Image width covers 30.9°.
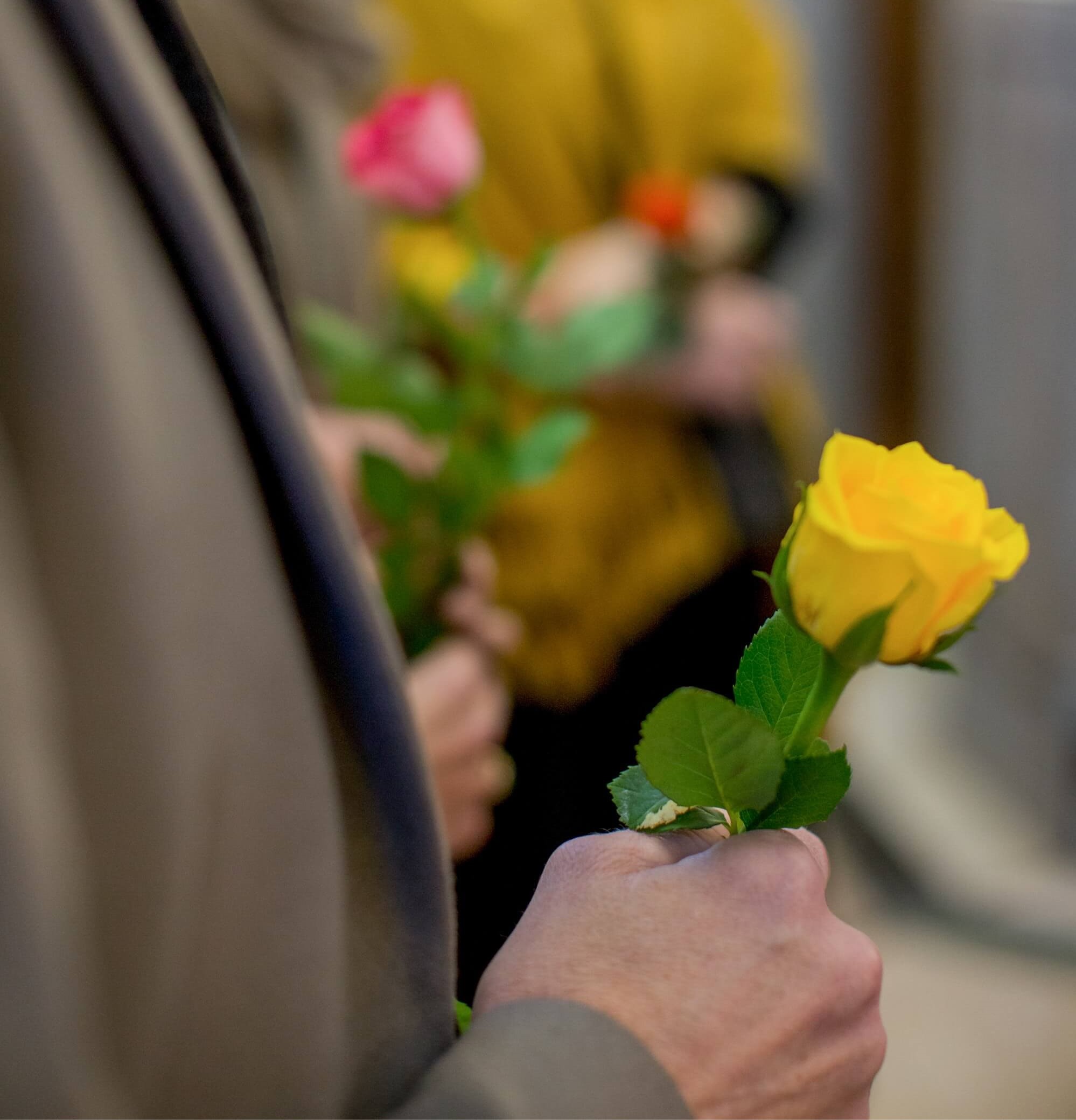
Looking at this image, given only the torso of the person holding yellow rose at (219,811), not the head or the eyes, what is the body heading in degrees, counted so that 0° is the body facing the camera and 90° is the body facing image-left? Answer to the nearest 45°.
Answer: approximately 270°

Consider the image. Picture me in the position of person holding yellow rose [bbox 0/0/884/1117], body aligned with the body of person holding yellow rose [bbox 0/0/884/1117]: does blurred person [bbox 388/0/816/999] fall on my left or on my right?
on my left
